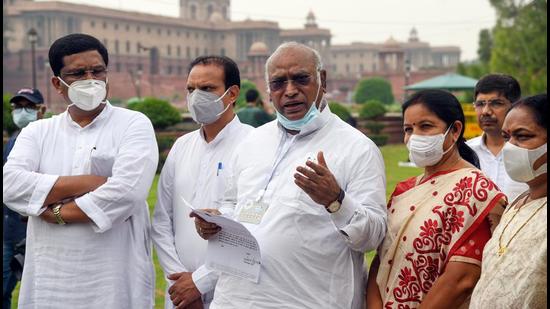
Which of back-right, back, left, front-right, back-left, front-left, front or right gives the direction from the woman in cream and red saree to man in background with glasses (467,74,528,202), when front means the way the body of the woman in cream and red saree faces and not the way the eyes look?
back-right

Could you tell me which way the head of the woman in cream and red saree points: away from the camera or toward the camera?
toward the camera

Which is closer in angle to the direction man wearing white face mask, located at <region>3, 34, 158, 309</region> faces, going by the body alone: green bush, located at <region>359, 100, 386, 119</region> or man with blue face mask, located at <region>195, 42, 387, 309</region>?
the man with blue face mask

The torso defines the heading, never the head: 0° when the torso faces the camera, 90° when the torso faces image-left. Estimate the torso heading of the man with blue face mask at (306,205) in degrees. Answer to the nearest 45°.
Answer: approximately 45°

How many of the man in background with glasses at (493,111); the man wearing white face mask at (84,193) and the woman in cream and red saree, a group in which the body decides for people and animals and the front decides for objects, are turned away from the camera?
0

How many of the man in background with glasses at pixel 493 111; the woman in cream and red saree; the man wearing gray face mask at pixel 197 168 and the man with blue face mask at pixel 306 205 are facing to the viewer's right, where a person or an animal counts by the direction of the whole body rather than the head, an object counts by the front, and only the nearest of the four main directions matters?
0

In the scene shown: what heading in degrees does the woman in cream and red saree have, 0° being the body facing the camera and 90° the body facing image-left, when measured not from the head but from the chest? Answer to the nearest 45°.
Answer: approximately 45°

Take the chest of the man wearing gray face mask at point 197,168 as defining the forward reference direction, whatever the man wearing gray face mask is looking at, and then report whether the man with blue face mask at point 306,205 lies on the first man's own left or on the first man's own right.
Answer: on the first man's own left

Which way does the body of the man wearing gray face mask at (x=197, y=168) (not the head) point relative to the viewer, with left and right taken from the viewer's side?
facing the viewer and to the left of the viewer

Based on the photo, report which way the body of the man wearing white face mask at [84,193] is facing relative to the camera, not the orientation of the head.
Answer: toward the camera

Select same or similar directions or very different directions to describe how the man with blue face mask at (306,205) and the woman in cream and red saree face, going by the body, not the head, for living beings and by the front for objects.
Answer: same or similar directions

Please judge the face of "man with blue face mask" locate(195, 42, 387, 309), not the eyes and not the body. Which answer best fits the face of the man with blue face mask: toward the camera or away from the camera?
toward the camera

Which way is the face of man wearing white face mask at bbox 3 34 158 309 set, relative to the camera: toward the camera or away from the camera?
toward the camera
